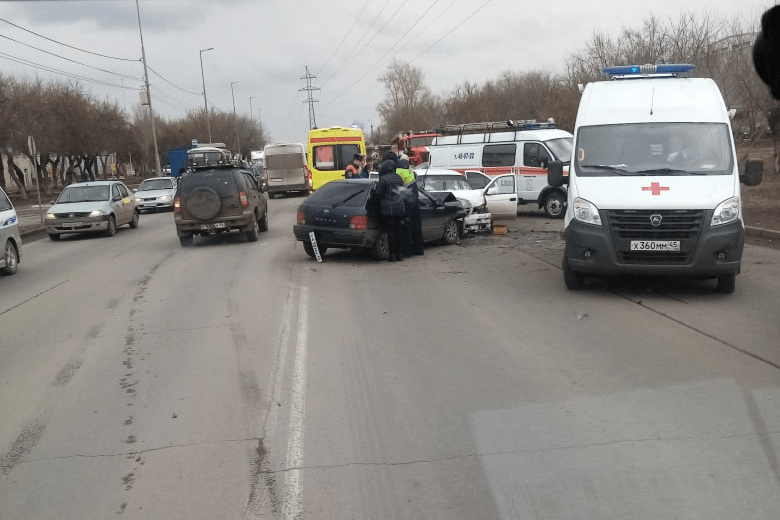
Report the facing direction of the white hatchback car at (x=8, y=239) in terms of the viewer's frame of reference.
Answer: facing the viewer and to the left of the viewer

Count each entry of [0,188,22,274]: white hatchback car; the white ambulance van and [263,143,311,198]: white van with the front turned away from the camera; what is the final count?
1

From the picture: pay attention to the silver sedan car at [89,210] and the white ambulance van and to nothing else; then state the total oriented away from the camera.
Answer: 0

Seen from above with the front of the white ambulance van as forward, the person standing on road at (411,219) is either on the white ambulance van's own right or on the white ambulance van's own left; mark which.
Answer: on the white ambulance van's own right

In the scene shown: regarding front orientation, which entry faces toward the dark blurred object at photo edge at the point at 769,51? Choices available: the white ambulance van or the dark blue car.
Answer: the white ambulance van

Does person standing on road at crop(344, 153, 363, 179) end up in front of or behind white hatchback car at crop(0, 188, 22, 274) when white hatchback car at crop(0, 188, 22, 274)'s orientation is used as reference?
behind

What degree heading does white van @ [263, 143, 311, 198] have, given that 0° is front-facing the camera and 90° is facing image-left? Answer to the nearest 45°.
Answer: approximately 180°

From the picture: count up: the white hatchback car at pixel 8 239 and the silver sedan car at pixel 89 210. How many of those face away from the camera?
0

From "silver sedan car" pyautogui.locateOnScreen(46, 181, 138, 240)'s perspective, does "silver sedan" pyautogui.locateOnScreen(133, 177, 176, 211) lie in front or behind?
behind

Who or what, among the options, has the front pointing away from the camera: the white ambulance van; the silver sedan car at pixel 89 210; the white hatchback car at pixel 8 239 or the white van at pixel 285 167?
the white van

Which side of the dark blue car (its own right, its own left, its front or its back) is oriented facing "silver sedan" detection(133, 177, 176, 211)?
left
